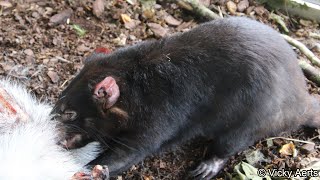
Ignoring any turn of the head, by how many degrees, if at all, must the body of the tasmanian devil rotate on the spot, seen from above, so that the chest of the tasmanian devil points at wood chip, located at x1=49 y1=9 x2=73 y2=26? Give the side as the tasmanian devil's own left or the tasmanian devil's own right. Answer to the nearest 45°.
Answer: approximately 45° to the tasmanian devil's own right

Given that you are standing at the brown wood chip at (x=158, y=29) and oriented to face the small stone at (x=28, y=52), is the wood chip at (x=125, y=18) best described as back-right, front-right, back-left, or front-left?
front-right

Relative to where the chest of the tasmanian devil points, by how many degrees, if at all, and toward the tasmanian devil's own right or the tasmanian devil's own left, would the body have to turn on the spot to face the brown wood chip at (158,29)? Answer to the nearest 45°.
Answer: approximately 90° to the tasmanian devil's own right

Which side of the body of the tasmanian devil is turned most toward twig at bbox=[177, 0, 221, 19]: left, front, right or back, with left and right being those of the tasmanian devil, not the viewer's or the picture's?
right

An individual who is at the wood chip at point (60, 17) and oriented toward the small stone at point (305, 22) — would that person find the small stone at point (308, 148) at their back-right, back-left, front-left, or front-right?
front-right

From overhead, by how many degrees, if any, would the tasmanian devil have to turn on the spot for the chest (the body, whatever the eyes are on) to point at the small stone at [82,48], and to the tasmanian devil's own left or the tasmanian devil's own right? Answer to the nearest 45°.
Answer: approximately 45° to the tasmanian devil's own right

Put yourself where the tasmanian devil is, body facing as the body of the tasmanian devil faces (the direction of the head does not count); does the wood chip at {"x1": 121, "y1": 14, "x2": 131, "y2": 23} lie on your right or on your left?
on your right

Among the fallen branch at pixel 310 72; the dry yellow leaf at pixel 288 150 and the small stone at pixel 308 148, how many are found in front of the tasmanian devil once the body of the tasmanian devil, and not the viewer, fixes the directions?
0

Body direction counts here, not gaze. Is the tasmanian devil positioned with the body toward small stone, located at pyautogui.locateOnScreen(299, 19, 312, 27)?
no

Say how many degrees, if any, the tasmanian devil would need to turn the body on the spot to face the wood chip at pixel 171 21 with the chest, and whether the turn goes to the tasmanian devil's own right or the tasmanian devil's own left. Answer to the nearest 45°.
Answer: approximately 90° to the tasmanian devil's own right

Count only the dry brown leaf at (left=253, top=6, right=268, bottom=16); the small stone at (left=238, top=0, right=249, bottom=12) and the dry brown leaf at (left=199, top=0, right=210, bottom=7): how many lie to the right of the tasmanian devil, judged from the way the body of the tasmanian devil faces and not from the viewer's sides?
3

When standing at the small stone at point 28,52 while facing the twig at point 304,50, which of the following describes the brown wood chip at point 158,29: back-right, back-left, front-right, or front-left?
front-left

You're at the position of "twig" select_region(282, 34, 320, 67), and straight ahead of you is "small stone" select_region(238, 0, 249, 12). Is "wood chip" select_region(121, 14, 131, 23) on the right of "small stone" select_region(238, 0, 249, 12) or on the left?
left

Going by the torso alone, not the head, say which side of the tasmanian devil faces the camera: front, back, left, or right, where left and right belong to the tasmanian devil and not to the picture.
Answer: left

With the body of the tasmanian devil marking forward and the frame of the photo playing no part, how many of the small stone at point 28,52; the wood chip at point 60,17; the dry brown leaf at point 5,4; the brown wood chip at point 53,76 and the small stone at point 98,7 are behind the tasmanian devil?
0
